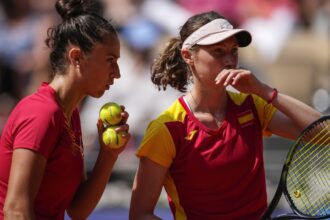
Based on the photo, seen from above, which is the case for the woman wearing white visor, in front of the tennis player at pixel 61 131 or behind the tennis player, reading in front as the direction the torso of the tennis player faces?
in front

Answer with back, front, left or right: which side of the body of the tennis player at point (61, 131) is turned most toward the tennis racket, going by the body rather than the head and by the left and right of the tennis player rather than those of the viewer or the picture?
front

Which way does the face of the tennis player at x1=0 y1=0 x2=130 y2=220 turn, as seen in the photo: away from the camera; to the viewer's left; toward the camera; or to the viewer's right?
to the viewer's right

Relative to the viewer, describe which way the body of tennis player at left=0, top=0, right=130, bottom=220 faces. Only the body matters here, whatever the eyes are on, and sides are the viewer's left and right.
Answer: facing to the right of the viewer
